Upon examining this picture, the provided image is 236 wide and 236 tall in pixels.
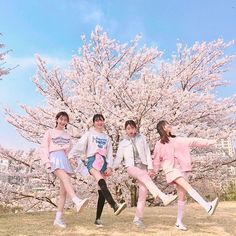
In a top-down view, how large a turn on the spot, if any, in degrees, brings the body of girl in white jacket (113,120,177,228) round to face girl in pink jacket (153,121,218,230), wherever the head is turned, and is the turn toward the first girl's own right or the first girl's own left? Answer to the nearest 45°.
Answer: approximately 45° to the first girl's own left

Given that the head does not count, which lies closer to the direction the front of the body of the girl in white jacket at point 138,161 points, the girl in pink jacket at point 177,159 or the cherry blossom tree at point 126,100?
the girl in pink jacket

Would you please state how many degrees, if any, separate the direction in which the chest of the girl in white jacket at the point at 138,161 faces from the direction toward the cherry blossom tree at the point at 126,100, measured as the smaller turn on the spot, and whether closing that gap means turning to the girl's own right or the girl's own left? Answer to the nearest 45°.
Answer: approximately 135° to the girl's own left

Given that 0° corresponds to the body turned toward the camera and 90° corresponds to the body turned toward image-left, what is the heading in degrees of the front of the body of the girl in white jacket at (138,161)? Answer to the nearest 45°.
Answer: approximately 315°

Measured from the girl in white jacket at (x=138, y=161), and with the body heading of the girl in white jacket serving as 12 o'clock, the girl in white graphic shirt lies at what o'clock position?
The girl in white graphic shirt is roughly at 4 o'clock from the girl in white jacket.
